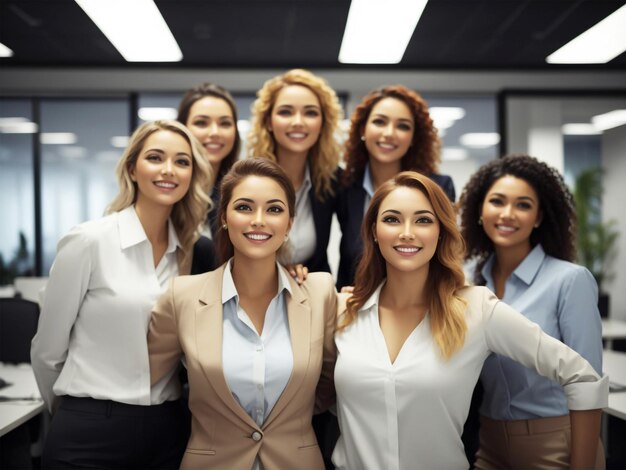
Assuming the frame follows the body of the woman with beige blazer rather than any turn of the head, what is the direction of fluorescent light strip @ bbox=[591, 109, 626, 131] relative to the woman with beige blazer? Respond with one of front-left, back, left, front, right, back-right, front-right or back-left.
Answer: back-left

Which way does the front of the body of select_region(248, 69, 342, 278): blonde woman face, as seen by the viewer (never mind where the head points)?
toward the camera

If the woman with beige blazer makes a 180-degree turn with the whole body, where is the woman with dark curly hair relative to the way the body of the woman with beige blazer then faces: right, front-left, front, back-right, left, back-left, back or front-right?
right

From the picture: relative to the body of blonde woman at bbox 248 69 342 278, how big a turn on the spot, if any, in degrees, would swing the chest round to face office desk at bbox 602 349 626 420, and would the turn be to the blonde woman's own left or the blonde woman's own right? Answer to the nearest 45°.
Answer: approximately 90° to the blonde woman's own left

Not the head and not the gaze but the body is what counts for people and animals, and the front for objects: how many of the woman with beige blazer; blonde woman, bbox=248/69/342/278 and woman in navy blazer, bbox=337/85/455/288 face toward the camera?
3

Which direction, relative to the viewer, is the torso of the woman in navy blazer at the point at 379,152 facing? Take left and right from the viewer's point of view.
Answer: facing the viewer

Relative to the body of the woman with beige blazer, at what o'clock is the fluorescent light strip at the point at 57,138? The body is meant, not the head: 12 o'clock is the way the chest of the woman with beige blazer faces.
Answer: The fluorescent light strip is roughly at 5 o'clock from the woman with beige blazer.

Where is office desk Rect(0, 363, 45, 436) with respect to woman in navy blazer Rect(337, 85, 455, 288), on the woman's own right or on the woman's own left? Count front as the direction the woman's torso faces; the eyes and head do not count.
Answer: on the woman's own right

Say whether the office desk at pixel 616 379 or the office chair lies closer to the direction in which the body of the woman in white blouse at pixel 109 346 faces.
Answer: the office desk

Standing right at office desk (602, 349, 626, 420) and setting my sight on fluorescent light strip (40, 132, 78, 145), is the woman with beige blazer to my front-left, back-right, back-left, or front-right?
front-left

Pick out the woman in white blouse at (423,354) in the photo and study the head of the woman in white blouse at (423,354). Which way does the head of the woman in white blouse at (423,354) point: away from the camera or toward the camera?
toward the camera

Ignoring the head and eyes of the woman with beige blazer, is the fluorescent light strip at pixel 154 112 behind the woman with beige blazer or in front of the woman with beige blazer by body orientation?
behind
